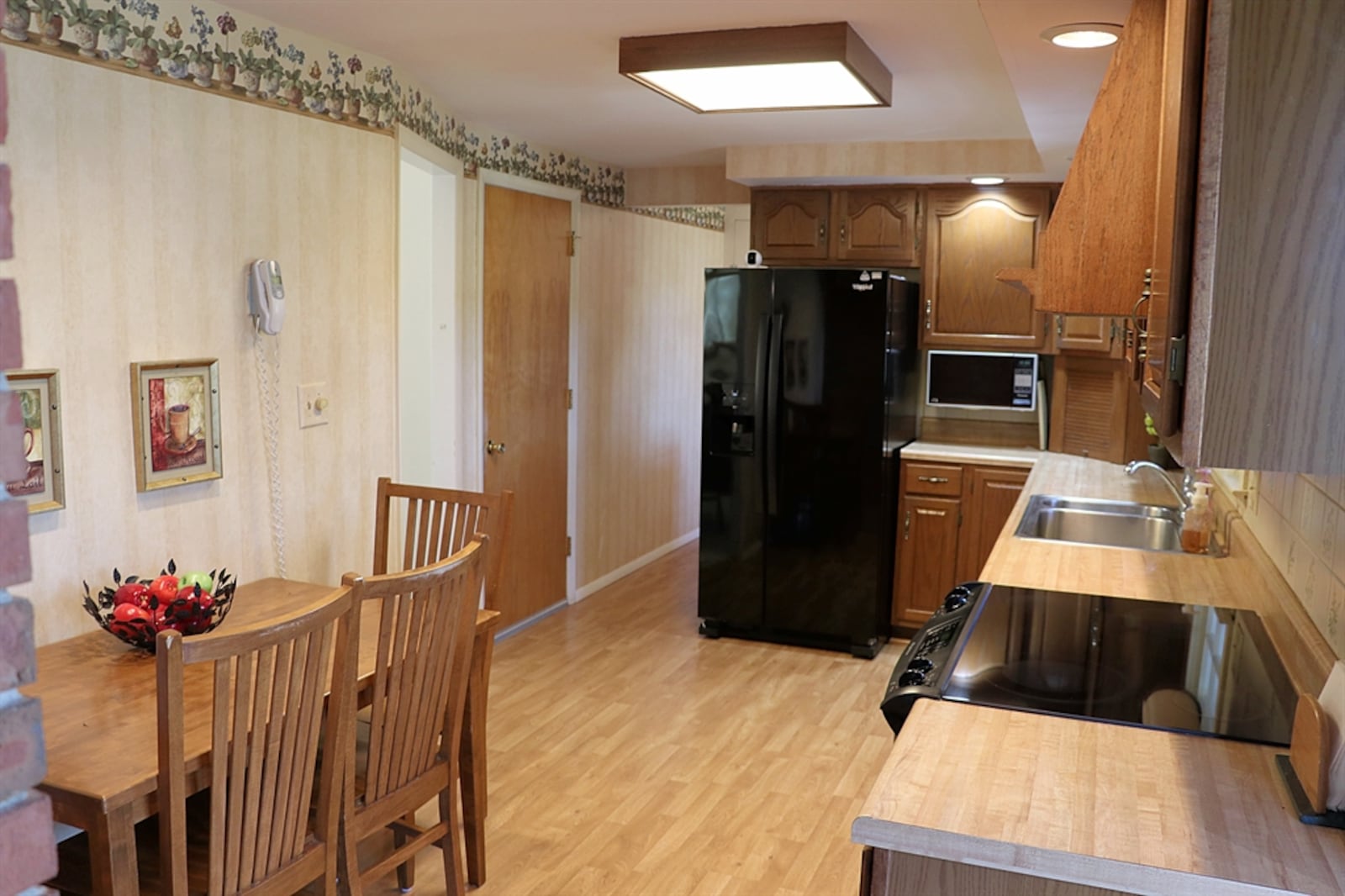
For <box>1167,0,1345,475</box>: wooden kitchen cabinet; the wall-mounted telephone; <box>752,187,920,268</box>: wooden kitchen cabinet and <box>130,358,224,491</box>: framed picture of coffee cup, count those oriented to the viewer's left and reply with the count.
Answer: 1

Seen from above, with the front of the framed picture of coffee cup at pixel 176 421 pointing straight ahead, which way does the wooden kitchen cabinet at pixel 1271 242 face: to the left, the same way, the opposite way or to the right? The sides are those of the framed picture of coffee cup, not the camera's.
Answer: the opposite way

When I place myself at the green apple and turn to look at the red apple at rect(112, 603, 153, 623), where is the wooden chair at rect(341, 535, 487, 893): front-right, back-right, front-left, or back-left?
back-left

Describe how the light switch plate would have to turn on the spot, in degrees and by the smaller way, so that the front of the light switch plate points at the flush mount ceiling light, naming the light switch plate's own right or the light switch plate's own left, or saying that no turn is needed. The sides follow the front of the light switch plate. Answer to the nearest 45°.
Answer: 0° — it already faces it

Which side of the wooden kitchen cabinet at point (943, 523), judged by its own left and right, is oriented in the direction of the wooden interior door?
right

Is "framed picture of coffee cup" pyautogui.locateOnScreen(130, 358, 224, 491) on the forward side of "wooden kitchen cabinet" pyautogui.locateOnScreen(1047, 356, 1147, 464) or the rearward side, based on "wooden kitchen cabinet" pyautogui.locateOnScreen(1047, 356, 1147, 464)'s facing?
on the forward side

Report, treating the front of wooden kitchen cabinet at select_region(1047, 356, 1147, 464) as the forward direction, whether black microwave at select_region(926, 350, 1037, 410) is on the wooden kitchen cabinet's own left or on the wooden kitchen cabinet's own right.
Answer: on the wooden kitchen cabinet's own right

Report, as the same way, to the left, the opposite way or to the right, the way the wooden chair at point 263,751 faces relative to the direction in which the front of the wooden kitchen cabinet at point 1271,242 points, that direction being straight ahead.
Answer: the same way

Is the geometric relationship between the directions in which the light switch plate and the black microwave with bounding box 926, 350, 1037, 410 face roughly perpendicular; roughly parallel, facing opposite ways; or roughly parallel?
roughly perpendicular

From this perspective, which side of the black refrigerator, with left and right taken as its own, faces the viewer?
front

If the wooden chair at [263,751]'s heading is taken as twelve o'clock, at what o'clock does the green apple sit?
The green apple is roughly at 1 o'clock from the wooden chair.

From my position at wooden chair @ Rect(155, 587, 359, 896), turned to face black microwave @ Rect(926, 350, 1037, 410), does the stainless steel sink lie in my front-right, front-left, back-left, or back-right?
front-right

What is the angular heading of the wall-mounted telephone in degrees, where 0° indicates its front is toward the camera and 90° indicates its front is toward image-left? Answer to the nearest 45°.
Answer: approximately 315°

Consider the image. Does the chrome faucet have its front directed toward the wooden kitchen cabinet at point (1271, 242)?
no

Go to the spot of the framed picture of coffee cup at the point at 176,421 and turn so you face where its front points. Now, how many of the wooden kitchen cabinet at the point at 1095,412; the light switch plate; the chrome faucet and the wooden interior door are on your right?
0

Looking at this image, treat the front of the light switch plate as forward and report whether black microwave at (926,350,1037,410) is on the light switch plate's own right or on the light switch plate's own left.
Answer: on the light switch plate's own left

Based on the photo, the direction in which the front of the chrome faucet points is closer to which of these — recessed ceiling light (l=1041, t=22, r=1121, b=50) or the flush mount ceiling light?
the flush mount ceiling light

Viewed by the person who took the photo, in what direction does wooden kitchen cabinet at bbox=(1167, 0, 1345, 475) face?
facing to the left of the viewer

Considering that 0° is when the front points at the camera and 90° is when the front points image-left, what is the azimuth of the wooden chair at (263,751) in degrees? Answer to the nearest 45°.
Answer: approximately 135°

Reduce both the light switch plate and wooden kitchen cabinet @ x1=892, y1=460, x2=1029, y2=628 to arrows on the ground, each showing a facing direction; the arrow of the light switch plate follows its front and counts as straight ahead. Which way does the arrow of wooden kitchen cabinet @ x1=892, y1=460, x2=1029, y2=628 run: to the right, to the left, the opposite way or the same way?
to the right
